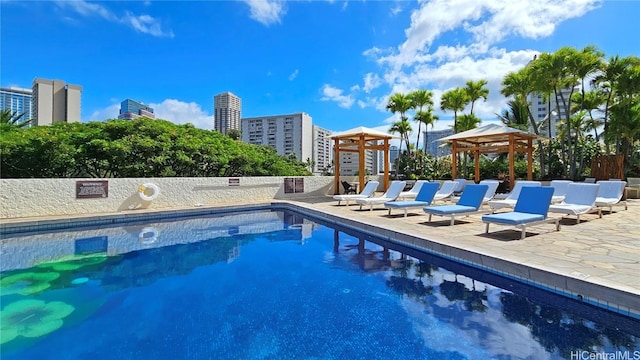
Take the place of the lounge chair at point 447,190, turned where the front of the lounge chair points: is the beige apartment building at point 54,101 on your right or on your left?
on your right

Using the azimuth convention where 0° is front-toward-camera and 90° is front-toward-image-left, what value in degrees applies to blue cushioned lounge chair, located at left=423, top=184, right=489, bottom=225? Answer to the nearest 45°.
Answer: approximately 45°

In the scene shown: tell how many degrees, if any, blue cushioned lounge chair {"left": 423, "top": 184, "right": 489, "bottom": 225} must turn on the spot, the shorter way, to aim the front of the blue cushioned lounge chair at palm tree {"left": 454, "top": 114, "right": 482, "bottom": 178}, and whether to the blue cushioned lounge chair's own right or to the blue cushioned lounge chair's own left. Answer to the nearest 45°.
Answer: approximately 135° to the blue cushioned lounge chair's own right

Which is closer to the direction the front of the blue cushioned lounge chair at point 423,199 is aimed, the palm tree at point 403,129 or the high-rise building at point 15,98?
the high-rise building

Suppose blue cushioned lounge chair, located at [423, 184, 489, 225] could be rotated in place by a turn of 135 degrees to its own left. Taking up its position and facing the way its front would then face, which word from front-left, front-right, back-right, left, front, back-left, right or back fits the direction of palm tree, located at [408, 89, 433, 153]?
left

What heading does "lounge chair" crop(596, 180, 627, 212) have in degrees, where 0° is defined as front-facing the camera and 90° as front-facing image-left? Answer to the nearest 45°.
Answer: approximately 45°

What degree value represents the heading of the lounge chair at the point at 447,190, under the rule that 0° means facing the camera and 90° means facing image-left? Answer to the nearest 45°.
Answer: approximately 45°

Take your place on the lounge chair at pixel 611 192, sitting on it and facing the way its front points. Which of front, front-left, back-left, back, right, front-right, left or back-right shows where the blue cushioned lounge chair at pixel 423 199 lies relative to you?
front

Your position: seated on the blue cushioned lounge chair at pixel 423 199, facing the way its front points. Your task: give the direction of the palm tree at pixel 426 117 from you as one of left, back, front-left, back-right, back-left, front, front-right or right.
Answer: back-right

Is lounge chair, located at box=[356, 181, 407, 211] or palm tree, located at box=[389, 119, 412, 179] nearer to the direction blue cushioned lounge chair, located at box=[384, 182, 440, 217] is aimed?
the lounge chair

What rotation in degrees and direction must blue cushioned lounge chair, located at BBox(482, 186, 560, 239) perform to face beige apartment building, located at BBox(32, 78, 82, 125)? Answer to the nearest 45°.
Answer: approximately 45° to its right

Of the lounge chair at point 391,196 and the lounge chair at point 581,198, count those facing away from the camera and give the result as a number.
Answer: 0

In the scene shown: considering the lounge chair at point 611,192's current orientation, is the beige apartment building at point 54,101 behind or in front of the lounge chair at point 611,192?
in front
